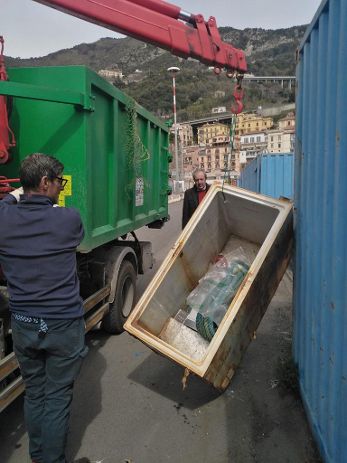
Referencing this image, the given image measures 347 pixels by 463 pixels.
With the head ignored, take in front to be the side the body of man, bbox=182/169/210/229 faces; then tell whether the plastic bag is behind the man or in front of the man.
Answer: in front

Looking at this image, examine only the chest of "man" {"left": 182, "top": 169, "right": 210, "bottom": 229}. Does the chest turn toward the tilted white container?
yes

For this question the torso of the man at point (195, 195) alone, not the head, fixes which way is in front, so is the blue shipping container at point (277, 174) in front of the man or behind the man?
behind

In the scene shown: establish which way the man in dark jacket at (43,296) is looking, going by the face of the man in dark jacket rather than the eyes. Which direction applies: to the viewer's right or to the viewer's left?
to the viewer's right

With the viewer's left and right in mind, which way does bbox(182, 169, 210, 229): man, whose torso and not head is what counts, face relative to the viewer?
facing the viewer

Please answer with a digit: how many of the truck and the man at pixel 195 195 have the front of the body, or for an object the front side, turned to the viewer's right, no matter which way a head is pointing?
0
